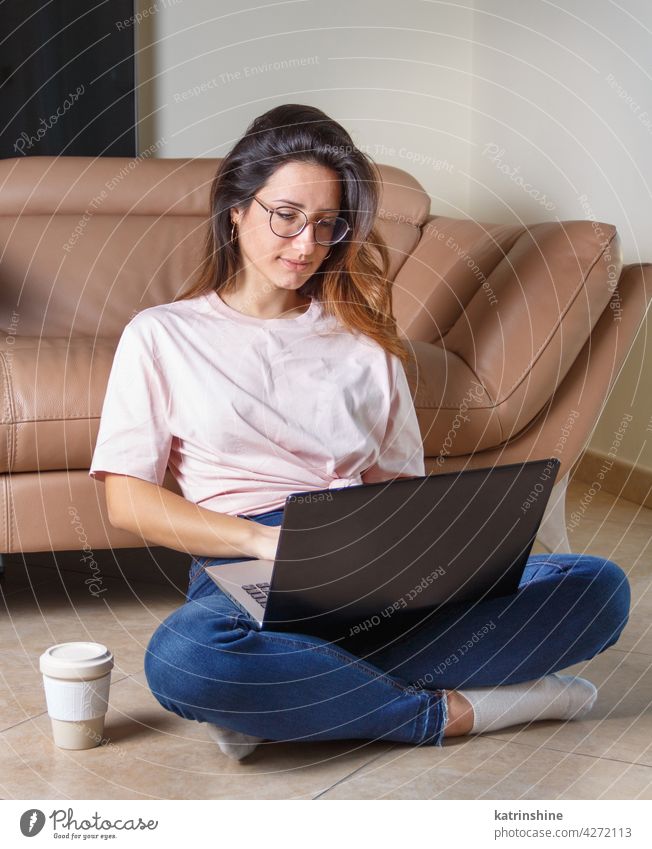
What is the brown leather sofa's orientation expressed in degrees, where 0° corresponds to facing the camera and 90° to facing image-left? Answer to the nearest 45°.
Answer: approximately 0°

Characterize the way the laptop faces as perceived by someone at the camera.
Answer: facing away from the viewer and to the left of the viewer

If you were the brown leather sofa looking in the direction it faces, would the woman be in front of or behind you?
in front

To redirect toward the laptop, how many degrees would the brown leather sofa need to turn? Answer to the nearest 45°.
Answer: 0° — it already faces it

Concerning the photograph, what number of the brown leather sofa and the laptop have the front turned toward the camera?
1

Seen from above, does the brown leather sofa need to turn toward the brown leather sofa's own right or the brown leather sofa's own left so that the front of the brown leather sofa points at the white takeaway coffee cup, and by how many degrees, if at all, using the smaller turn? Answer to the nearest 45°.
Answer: approximately 45° to the brown leather sofa's own right
